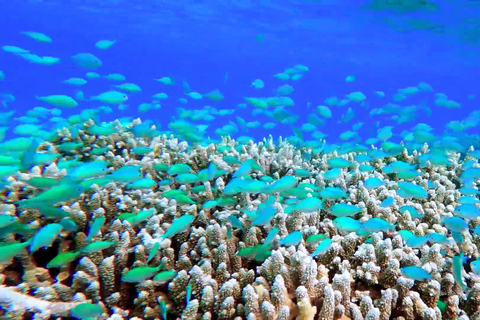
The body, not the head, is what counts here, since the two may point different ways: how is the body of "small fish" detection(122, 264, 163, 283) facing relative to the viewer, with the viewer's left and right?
facing to the left of the viewer

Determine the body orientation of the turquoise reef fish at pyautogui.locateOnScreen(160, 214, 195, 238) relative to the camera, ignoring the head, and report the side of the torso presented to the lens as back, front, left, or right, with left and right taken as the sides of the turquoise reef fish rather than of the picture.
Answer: right

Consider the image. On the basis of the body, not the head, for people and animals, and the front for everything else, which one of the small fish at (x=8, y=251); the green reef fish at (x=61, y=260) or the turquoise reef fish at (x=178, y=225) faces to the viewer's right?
the turquoise reef fish at (x=178, y=225)

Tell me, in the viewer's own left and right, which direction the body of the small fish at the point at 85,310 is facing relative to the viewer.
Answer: facing to the left of the viewer

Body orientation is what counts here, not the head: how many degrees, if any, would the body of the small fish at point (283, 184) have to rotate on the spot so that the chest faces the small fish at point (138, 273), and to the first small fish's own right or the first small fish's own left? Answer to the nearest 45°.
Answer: approximately 135° to the first small fish's own right

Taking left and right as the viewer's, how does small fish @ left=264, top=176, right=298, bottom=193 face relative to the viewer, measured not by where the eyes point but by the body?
facing to the right of the viewer

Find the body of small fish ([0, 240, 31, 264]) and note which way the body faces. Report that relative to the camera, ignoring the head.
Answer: to the viewer's left
